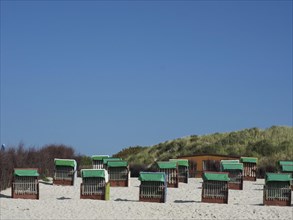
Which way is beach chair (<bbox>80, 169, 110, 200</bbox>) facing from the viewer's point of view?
toward the camera

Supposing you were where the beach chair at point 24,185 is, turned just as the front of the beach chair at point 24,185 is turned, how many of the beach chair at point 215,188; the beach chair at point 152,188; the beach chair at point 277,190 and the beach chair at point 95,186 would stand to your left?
4

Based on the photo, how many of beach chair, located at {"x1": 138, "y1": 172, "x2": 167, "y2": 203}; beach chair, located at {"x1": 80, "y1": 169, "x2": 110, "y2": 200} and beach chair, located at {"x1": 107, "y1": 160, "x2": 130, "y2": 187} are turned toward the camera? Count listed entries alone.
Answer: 3

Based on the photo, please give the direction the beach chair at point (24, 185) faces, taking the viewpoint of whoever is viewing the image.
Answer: facing the viewer

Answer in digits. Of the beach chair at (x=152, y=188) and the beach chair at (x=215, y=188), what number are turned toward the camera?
2

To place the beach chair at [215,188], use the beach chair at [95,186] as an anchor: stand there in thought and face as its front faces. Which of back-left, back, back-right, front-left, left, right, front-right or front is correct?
left

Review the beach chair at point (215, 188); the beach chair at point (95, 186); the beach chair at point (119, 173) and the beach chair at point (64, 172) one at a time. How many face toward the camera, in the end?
4

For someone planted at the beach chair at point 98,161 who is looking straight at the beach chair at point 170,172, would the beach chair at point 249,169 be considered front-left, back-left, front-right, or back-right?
front-left

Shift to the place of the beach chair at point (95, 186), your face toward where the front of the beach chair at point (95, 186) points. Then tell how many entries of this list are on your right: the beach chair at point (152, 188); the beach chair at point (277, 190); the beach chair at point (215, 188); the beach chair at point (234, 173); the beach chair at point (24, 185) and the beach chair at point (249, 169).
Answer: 1

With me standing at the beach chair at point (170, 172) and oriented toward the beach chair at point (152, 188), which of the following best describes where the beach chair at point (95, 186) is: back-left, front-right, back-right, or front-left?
front-right

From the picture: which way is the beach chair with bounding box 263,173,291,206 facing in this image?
toward the camera

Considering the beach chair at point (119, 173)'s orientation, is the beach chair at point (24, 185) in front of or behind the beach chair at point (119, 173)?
in front

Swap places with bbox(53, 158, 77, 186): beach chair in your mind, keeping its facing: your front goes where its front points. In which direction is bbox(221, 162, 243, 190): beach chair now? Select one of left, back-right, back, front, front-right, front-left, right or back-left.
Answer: left

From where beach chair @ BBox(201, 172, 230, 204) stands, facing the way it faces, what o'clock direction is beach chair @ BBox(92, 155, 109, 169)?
beach chair @ BBox(92, 155, 109, 169) is roughly at 5 o'clock from beach chair @ BBox(201, 172, 230, 204).

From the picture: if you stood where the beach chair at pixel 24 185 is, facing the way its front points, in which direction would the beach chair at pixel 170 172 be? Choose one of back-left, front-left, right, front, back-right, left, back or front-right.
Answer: back-left

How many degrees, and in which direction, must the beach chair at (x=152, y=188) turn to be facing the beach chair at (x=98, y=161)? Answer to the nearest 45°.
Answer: approximately 180°

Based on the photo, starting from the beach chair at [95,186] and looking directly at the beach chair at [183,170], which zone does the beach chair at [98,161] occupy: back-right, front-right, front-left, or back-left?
front-left
